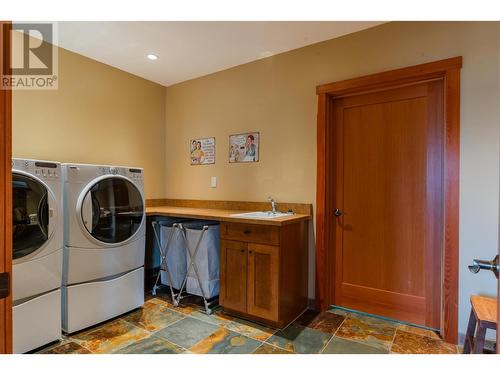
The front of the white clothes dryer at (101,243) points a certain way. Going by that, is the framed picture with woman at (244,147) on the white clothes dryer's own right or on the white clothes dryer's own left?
on the white clothes dryer's own left

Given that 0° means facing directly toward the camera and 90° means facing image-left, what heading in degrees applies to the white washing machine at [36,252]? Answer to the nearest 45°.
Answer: approximately 315°

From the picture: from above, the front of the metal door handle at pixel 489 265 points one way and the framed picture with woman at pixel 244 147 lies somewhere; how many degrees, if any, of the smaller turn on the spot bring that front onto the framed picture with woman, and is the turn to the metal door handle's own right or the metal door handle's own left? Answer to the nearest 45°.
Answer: approximately 45° to the metal door handle's own right

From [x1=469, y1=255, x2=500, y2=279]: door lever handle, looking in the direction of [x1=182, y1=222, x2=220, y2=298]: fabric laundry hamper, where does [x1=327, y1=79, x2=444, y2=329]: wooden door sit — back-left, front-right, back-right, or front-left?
front-right

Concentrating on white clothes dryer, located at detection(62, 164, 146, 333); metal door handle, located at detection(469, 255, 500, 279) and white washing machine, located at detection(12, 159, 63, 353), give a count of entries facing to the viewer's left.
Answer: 1

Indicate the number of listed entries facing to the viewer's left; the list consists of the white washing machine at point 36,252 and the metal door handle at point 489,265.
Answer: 1

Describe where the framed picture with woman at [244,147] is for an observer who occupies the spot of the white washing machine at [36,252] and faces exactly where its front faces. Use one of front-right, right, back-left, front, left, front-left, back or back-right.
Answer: front-left

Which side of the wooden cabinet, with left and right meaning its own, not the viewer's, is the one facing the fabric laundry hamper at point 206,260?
right

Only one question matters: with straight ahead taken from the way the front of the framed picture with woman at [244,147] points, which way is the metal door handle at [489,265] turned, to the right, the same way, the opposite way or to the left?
to the right

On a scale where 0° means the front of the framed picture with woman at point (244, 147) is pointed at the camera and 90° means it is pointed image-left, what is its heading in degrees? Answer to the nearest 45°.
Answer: approximately 45°
